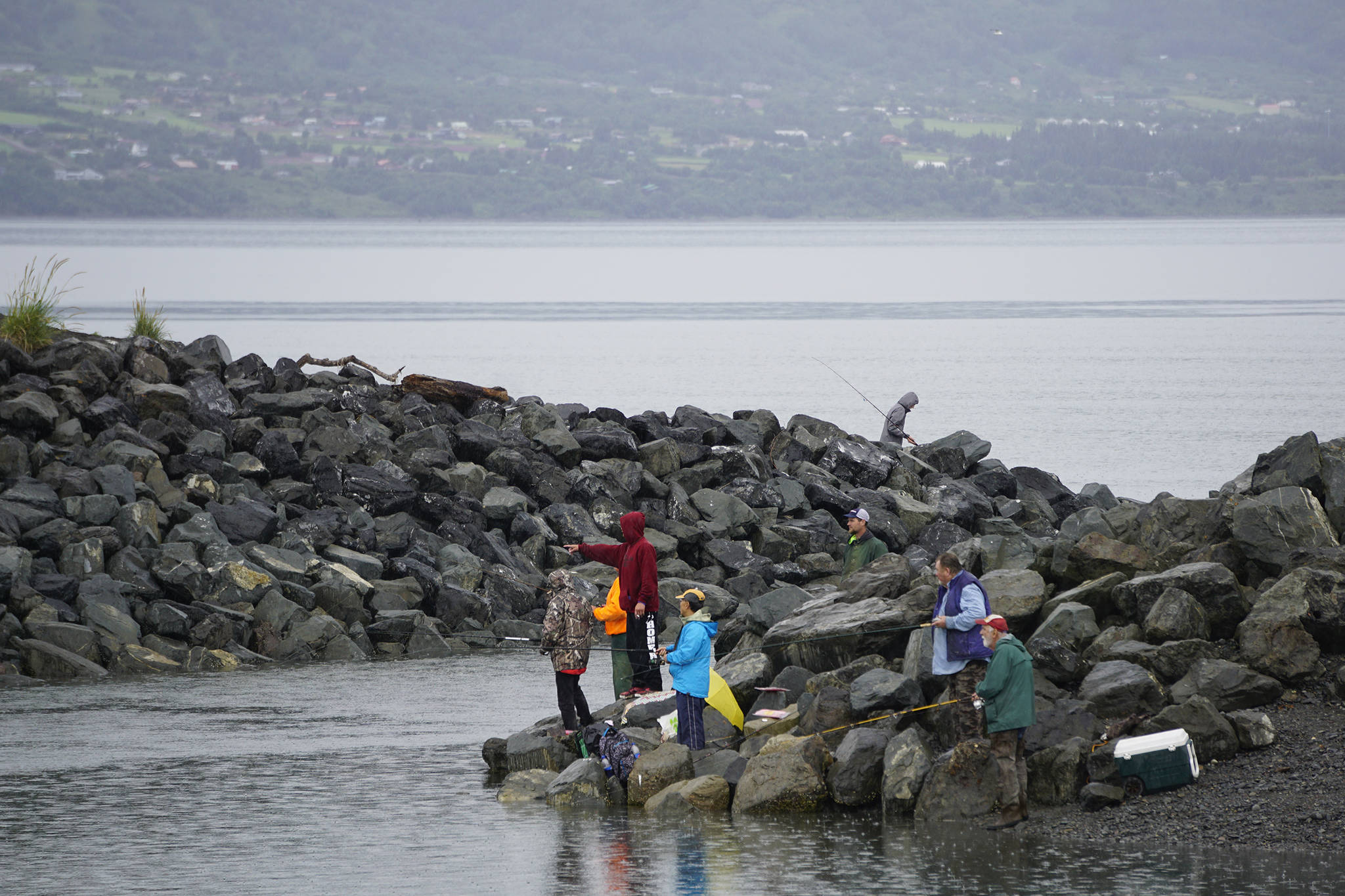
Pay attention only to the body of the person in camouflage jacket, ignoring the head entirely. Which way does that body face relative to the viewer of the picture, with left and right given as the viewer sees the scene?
facing away from the viewer and to the left of the viewer

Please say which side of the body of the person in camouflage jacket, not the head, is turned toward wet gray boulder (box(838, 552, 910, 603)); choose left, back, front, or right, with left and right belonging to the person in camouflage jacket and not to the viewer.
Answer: right

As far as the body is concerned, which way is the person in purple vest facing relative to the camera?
to the viewer's left

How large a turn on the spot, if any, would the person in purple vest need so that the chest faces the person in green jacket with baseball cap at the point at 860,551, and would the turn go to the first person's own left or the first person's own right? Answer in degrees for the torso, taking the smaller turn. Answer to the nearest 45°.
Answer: approximately 90° to the first person's own right

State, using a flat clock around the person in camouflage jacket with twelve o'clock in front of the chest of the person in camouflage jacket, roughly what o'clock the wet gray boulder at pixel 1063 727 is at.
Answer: The wet gray boulder is roughly at 5 o'clock from the person in camouflage jacket.

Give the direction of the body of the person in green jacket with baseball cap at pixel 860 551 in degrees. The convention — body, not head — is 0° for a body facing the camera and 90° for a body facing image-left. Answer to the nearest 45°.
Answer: approximately 45°

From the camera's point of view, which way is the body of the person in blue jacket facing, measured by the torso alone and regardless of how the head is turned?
to the viewer's left

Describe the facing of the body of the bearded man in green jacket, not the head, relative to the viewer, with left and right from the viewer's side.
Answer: facing to the left of the viewer

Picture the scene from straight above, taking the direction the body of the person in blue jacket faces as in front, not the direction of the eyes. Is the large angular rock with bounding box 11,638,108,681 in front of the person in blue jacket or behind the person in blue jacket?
in front

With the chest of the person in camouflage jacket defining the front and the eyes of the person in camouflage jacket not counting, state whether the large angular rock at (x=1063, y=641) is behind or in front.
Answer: behind

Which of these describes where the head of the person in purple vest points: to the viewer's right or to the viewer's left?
to the viewer's left
